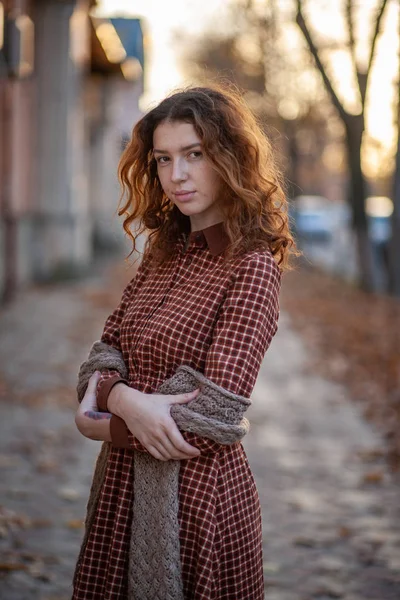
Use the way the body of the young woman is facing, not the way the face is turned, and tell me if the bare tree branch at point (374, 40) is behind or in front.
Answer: behind

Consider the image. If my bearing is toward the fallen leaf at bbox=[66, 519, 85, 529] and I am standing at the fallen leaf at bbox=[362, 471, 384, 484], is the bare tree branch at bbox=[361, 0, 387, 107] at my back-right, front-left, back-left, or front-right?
back-right

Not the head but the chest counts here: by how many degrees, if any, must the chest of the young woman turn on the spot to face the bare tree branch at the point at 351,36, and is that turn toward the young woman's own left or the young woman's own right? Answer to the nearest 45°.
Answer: approximately 135° to the young woman's own right

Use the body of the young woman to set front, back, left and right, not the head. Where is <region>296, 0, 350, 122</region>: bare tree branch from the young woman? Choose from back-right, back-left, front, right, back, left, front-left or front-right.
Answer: back-right

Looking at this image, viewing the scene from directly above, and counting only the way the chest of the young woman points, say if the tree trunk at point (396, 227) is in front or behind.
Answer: behind

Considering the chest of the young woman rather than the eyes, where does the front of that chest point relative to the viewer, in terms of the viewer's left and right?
facing the viewer and to the left of the viewer

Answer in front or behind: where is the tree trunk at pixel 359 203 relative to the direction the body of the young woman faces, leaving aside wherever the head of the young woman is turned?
behind
